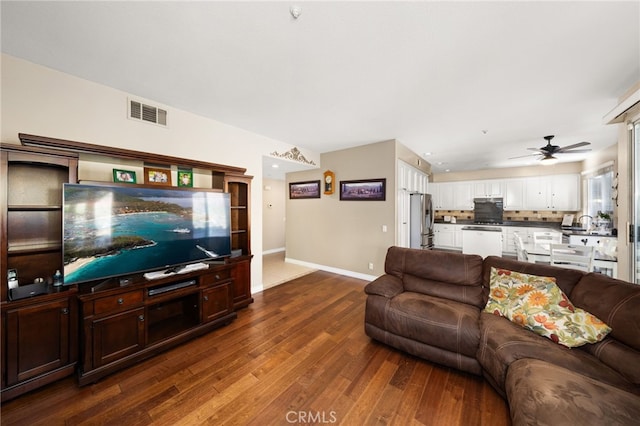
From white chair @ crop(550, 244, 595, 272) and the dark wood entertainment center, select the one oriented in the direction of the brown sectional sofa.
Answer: the dark wood entertainment center

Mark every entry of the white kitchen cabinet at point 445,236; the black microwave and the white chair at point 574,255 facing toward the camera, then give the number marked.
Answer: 2

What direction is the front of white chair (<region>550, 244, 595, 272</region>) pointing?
away from the camera

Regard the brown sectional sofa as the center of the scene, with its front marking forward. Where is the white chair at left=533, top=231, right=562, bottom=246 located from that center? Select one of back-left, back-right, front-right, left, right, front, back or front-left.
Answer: back-right

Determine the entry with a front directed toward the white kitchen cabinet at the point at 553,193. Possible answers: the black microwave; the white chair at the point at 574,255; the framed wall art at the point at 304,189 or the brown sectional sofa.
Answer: the white chair

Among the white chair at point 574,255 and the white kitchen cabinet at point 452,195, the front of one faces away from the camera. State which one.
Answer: the white chair

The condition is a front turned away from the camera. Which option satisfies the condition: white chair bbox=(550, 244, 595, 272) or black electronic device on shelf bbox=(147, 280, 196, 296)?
the white chair

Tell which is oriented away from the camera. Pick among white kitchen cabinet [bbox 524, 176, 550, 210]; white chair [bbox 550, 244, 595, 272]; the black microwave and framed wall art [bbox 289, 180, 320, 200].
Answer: the white chair

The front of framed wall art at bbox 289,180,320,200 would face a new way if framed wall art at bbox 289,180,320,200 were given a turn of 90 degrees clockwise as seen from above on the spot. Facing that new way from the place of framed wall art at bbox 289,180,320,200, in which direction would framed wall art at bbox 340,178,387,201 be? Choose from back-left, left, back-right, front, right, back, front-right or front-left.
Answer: back

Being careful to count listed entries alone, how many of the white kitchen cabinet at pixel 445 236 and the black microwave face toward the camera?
2
